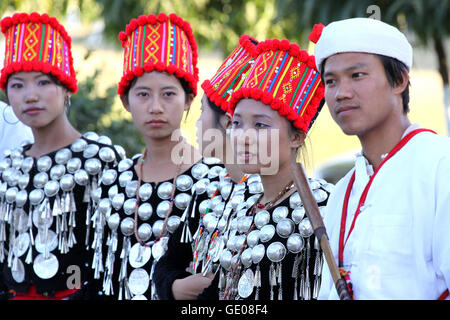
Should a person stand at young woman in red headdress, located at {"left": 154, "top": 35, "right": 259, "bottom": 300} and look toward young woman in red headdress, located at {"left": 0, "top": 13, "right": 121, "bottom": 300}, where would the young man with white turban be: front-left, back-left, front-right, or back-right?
back-left

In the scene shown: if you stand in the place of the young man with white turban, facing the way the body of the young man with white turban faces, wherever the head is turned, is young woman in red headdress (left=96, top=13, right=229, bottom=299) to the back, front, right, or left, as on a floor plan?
right

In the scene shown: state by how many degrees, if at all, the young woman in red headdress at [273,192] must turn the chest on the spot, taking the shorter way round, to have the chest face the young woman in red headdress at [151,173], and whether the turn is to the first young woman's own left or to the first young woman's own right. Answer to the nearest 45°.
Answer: approximately 90° to the first young woman's own right

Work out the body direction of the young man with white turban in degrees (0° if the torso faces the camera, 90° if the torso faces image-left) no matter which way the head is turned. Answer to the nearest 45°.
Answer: approximately 45°

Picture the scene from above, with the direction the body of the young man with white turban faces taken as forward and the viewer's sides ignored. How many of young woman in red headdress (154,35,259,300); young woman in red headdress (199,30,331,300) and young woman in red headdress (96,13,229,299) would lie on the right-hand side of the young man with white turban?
3

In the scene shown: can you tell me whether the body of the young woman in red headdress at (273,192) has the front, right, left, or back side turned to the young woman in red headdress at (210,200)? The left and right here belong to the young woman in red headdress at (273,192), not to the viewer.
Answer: right

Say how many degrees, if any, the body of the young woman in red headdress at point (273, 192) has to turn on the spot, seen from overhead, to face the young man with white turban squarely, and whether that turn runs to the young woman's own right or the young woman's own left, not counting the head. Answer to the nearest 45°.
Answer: approximately 90° to the young woman's own left
